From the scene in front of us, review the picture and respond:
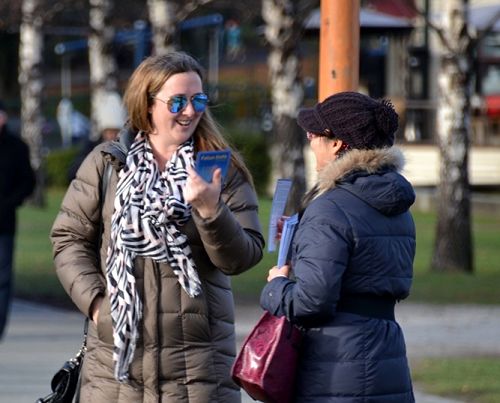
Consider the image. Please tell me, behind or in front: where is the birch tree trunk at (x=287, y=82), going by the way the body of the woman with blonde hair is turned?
behind

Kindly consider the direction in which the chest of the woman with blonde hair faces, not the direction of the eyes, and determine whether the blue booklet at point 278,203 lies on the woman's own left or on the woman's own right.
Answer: on the woman's own left

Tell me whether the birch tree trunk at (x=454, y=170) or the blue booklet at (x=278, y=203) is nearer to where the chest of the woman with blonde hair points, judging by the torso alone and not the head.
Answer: the blue booklet

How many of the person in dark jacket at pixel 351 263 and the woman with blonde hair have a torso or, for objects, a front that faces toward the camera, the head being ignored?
1

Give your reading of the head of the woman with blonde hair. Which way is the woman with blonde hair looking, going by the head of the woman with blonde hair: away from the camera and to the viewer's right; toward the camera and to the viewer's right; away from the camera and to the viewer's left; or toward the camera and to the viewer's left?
toward the camera and to the viewer's right

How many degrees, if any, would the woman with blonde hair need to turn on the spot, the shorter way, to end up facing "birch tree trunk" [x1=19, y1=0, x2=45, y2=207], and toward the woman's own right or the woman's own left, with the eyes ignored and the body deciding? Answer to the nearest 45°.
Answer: approximately 180°

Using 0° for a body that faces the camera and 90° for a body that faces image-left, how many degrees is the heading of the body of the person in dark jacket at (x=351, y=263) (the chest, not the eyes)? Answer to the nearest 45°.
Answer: approximately 135°

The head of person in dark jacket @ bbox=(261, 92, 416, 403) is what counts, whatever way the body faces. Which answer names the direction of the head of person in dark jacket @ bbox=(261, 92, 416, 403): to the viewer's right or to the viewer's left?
to the viewer's left

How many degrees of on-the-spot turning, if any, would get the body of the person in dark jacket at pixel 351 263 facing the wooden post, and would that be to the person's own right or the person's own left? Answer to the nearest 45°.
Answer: approximately 45° to the person's own right
